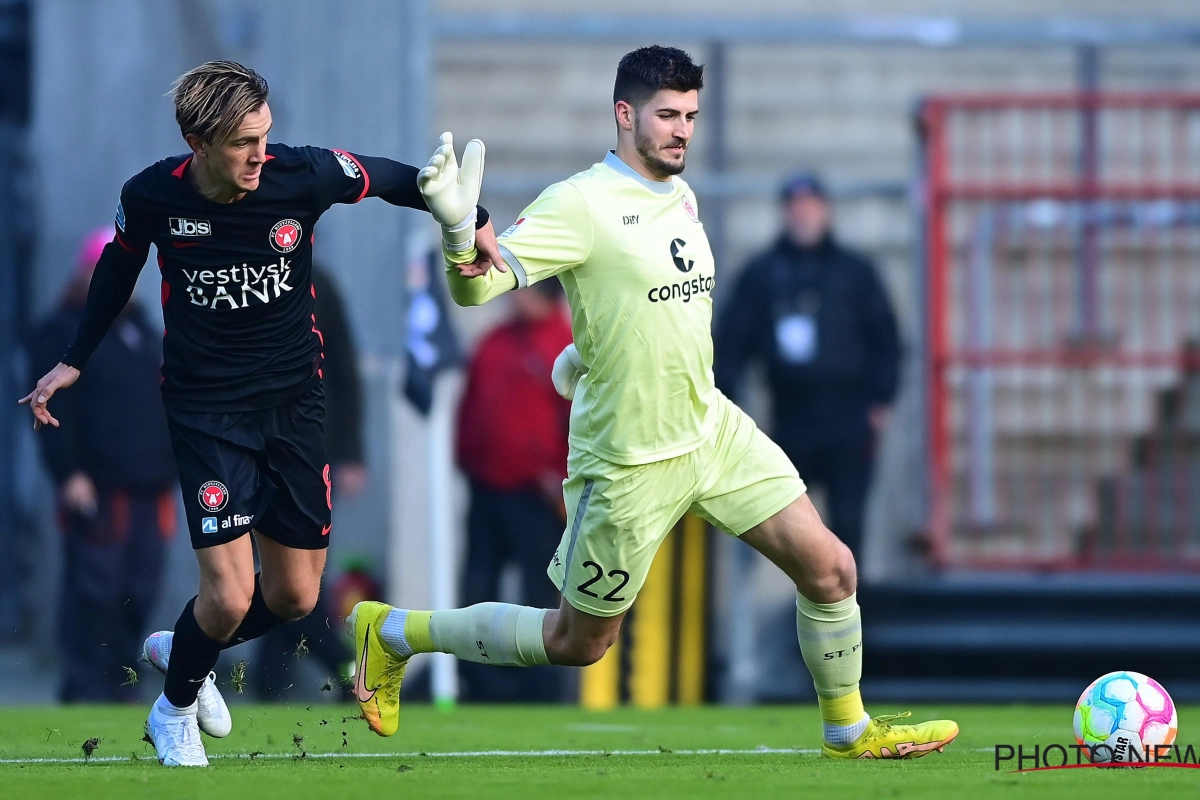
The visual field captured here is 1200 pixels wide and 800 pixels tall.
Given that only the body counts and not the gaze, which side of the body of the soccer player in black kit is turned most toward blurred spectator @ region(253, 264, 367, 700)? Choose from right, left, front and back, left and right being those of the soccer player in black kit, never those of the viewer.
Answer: back

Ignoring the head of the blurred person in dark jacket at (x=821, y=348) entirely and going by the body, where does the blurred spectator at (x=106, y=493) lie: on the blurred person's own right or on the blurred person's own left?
on the blurred person's own right

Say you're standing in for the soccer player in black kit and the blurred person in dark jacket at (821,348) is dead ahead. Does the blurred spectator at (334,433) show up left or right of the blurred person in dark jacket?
left

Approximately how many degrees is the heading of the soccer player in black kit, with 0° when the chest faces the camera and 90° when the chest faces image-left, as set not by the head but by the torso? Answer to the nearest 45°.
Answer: approximately 0°

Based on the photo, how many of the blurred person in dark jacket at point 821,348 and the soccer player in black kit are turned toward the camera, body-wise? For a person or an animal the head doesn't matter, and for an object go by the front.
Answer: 2

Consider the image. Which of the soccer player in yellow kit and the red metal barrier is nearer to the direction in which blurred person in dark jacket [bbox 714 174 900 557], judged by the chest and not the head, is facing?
the soccer player in yellow kit

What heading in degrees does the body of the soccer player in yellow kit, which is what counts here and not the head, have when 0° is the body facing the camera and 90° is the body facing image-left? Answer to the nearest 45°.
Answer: approximately 315°

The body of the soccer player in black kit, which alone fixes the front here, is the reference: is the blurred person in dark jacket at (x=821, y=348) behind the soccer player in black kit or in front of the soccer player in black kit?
behind
